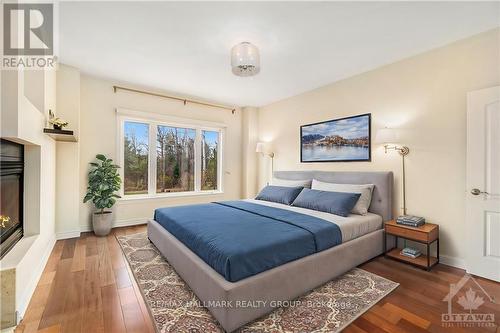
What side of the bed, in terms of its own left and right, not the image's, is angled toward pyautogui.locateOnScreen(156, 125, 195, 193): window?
right

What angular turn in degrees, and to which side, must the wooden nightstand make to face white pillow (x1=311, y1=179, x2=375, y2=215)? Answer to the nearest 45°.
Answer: approximately 45° to its right

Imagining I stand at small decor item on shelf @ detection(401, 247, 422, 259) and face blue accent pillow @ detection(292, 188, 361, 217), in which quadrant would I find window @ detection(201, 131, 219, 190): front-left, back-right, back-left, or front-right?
front-right

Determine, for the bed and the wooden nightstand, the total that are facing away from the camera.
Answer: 0

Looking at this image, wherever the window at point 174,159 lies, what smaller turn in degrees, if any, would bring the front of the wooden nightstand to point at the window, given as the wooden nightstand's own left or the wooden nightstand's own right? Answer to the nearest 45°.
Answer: approximately 45° to the wooden nightstand's own right

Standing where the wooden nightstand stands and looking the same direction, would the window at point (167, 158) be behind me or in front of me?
in front

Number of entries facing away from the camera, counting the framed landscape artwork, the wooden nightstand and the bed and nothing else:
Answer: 0

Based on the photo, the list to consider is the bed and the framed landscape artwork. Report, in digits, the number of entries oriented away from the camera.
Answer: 0

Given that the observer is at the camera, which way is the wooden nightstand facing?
facing the viewer and to the left of the viewer

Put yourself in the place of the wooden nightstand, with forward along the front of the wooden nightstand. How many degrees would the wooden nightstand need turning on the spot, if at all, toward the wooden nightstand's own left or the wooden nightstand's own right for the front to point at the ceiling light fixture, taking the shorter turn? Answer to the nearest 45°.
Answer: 0° — it already faces it

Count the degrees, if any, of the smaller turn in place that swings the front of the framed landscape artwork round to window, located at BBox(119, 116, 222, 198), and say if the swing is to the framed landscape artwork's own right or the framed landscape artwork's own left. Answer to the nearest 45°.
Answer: approximately 45° to the framed landscape artwork's own right

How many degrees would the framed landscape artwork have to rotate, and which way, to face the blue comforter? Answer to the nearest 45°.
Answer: approximately 45° to its left

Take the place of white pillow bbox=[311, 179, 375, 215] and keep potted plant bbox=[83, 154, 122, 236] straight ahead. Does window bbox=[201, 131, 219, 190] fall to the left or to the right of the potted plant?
right

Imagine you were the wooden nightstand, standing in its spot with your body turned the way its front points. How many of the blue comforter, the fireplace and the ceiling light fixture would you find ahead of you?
3
